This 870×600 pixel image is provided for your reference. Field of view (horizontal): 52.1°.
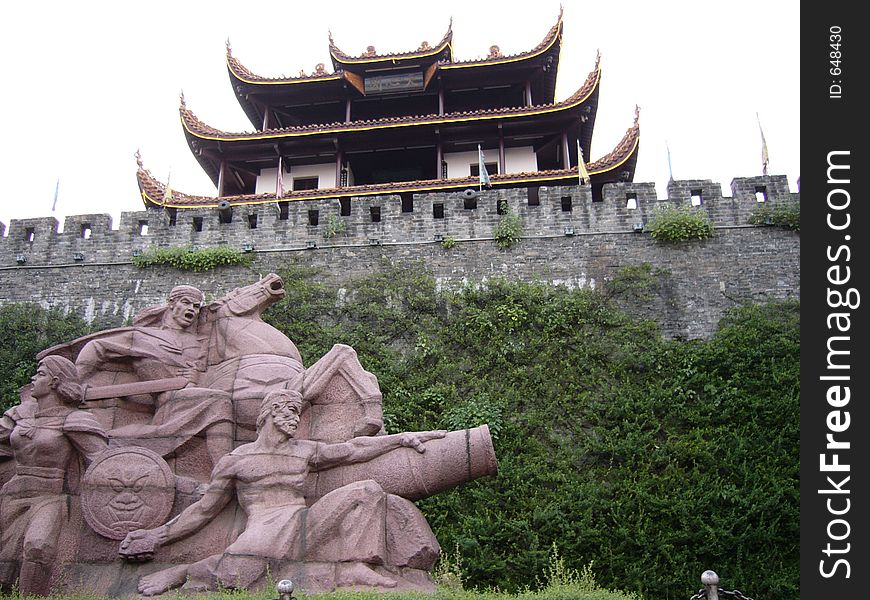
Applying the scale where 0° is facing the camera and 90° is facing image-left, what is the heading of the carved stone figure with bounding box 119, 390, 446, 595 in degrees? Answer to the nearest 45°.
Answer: approximately 315°

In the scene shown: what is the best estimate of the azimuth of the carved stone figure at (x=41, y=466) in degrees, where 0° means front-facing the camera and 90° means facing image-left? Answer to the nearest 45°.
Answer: approximately 45°

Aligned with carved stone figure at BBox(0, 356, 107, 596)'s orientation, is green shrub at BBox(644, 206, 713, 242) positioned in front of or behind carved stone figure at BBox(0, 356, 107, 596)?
behind

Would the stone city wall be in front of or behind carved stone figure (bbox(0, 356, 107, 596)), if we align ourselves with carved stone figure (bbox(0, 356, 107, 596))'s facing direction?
behind
